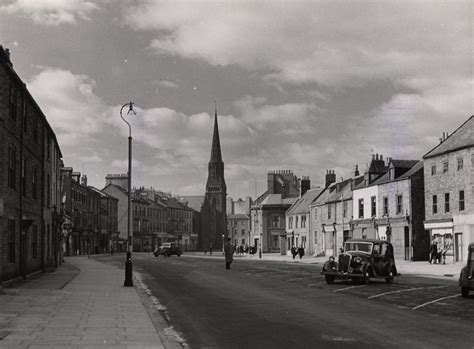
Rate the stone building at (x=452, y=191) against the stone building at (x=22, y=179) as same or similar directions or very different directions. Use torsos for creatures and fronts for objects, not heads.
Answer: very different directions

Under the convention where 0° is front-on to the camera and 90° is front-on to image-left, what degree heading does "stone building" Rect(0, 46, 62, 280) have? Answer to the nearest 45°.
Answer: approximately 270°

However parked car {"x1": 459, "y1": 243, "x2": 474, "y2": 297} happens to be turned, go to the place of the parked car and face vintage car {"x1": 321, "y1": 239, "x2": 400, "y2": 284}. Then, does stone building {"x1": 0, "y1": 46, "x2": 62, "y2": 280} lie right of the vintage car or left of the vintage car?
left

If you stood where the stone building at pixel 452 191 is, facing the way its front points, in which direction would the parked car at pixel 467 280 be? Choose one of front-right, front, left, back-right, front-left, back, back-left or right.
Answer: front-left

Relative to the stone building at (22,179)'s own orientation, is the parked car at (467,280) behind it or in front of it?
in front

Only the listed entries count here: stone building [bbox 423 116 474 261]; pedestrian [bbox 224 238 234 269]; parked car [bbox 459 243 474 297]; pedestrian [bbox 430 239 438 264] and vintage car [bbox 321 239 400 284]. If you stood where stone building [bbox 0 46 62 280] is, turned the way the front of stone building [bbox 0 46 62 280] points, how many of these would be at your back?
0

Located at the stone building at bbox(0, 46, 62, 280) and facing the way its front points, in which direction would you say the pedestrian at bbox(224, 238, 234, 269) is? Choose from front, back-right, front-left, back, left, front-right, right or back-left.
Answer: front-left

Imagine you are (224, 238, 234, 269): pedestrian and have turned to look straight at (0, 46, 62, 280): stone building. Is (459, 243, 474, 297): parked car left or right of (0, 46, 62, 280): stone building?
left

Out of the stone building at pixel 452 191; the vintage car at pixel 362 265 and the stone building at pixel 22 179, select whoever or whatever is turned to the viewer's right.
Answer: the stone building at pixel 22 179

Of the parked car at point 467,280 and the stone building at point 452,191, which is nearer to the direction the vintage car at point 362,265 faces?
the parked car

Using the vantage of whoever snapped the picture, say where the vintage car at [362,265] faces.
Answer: facing the viewer and to the left of the viewer

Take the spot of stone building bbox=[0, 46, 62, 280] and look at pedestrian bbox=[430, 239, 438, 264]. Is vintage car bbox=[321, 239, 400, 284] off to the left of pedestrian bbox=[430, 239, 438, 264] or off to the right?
right

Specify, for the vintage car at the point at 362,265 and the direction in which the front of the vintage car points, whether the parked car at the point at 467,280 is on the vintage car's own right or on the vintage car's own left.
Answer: on the vintage car's own left

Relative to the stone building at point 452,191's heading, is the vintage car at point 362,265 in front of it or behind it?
in front
